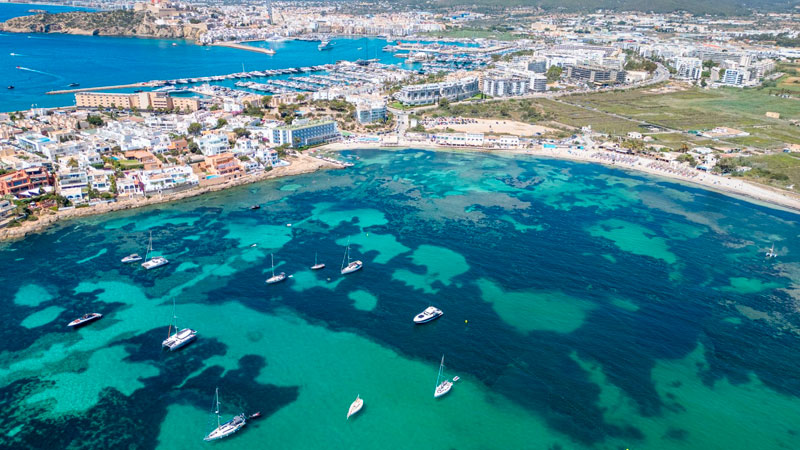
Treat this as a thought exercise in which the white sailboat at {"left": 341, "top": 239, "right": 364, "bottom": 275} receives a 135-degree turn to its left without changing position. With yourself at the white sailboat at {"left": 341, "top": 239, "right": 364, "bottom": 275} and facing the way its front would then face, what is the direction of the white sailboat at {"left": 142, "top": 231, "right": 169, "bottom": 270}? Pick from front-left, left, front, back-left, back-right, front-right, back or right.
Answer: back

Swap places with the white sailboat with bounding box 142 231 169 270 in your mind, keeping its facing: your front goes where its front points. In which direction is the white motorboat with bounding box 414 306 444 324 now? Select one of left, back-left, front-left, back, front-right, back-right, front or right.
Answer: left

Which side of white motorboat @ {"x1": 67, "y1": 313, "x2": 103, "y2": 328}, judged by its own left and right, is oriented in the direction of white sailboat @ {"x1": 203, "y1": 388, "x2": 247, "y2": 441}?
left

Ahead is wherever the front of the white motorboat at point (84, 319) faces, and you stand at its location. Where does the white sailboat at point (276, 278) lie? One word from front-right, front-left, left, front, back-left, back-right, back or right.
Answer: back-left

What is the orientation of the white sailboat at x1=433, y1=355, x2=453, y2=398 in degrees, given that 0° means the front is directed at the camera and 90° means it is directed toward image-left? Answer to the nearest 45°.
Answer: approximately 45°

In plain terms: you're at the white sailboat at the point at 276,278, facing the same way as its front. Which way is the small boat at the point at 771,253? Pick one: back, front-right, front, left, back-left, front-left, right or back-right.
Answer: back-left
